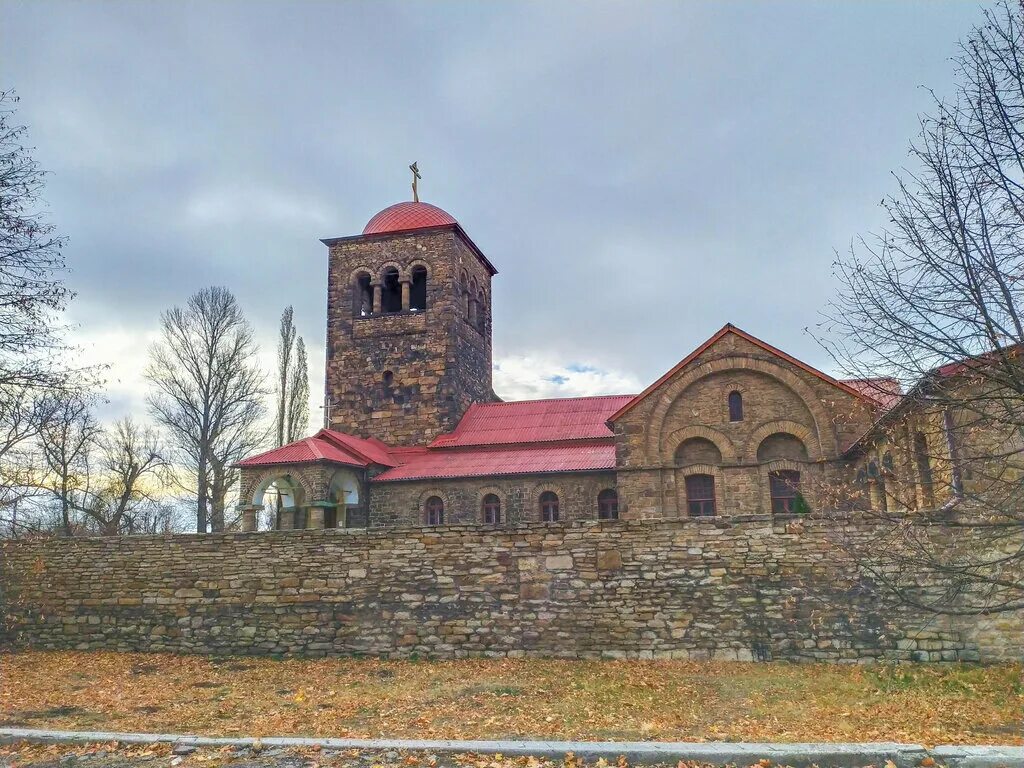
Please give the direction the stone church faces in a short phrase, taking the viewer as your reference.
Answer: facing to the left of the viewer

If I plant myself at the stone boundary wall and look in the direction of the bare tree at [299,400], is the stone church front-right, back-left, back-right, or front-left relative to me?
front-right

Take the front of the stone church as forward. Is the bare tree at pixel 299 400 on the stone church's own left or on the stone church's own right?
on the stone church's own right
